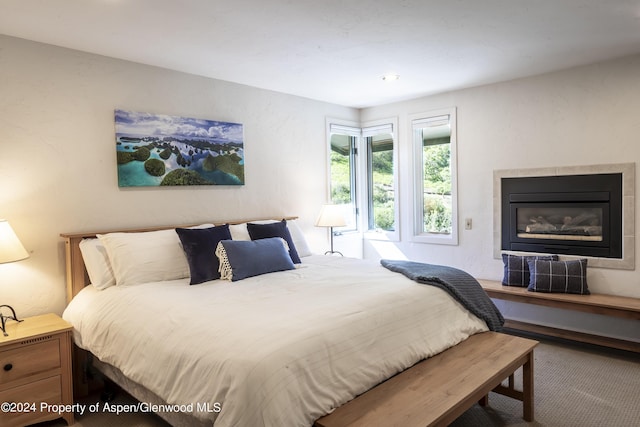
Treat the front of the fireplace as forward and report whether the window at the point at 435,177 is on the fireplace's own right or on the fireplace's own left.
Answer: on the fireplace's own right

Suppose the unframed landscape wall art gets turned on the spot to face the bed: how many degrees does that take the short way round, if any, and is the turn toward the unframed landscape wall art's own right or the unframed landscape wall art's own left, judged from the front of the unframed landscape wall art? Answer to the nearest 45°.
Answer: approximately 45° to the unframed landscape wall art's own right

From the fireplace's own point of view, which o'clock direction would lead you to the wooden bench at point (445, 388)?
The wooden bench is roughly at 11 o'clock from the fireplace.

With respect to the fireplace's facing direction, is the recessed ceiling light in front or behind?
in front

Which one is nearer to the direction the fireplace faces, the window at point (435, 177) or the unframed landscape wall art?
the unframed landscape wall art

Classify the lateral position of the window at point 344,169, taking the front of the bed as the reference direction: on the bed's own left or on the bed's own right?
on the bed's own left

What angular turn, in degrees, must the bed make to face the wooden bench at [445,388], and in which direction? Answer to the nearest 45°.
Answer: approximately 45° to its left

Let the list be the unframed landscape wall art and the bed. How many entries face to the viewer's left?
0

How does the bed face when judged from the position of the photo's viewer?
facing the viewer and to the right of the viewer

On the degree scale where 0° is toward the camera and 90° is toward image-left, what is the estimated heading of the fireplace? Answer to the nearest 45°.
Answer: approximately 45°
